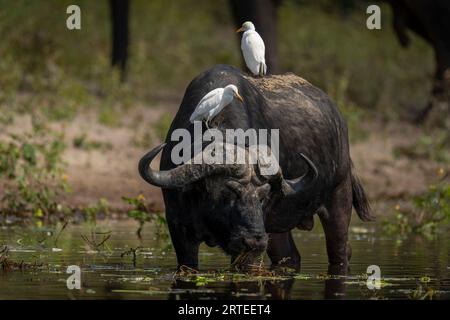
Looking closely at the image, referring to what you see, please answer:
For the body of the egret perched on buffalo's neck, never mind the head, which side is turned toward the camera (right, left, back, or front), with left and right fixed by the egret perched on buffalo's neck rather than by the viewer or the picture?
right

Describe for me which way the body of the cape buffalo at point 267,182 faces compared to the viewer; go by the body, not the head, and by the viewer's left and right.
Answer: facing the viewer and to the left of the viewer

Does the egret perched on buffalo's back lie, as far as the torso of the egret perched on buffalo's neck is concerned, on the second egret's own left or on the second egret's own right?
on the second egret's own left
